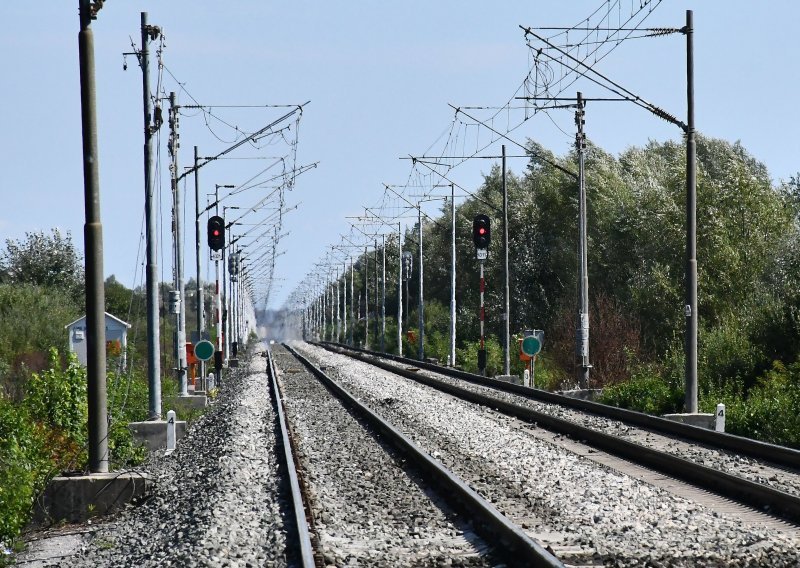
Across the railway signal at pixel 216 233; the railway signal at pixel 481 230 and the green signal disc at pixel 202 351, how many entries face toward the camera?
3

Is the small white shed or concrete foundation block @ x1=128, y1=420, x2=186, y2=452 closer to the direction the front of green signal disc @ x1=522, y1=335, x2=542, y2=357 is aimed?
the concrete foundation block

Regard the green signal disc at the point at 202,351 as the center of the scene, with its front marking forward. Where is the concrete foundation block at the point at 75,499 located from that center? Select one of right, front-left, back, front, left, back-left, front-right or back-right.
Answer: front

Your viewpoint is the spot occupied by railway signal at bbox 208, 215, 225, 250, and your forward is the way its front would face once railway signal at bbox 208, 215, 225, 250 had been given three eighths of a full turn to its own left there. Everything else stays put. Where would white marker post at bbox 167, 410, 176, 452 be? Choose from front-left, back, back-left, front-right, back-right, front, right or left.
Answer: back-right

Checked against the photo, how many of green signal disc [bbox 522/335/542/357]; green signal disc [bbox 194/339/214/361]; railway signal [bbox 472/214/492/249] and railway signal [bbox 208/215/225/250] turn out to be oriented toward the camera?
4

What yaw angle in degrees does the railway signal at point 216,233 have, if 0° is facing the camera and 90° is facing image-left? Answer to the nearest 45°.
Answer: approximately 0°

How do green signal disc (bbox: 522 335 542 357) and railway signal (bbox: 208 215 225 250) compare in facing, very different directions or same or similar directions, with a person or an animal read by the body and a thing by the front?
same or similar directions

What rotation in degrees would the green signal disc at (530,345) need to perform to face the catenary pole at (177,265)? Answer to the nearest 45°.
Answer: approximately 45° to its right

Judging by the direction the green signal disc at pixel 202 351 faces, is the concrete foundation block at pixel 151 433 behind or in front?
in front

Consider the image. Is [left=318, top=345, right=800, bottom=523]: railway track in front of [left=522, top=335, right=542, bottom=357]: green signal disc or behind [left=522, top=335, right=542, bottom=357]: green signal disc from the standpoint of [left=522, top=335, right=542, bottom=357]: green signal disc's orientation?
in front

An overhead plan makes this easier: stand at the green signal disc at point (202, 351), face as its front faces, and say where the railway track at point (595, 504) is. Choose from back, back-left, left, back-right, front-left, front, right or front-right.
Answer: front

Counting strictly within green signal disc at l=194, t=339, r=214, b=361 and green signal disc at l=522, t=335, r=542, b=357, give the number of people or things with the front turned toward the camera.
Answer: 2

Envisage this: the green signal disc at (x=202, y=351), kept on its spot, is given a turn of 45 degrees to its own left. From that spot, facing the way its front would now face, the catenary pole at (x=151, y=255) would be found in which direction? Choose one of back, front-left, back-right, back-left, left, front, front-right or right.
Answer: front-right

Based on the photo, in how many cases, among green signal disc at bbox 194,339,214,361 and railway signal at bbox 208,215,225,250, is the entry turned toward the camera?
2

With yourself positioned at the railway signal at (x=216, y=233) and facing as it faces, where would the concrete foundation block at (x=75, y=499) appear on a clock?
The concrete foundation block is roughly at 12 o'clock from the railway signal.

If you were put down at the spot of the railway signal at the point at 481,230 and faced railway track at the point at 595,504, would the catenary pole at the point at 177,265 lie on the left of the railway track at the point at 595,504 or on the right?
right

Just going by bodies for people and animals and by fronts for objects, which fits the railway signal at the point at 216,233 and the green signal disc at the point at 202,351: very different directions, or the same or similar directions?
same or similar directions

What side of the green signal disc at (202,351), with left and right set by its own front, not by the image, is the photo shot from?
front

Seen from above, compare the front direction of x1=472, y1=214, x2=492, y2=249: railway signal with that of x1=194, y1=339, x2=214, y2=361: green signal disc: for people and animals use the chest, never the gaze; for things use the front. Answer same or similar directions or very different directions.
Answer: same or similar directions

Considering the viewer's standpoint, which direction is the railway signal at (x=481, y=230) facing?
facing the viewer
